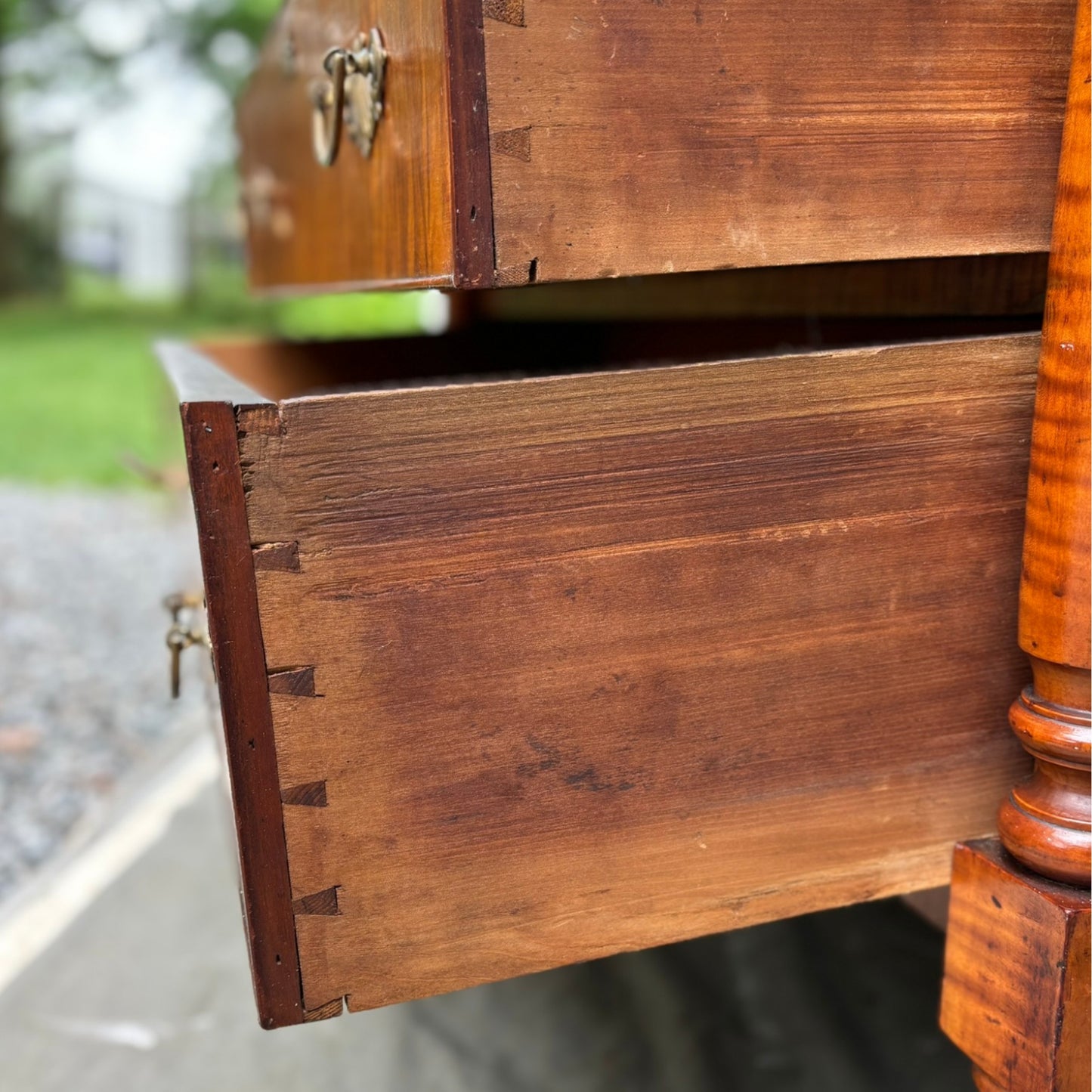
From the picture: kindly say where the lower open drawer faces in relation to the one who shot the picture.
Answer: facing to the left of the viewer

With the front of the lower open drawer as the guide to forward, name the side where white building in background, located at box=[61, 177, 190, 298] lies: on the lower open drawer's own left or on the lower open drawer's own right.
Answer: on the lower open drawer's own right
